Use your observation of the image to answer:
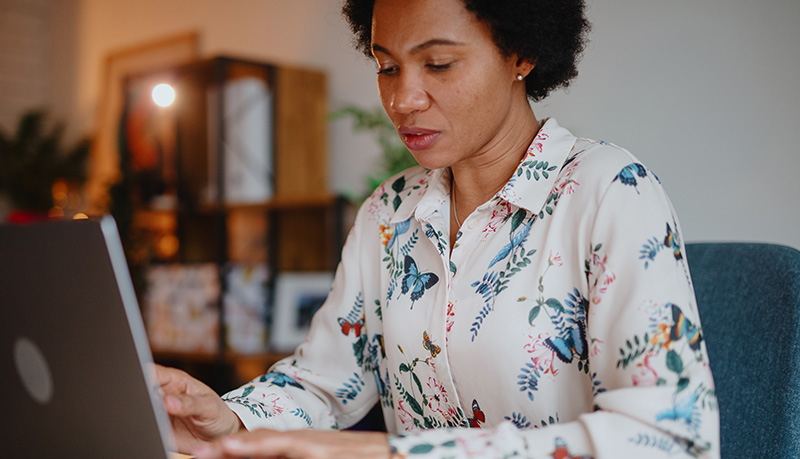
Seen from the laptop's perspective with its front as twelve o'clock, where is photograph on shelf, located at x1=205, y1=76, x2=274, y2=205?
The photograph on shelf is roughly at 11 o'clock from the laptop.

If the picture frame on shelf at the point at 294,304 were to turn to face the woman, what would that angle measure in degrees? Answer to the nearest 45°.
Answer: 0° — it already faces them

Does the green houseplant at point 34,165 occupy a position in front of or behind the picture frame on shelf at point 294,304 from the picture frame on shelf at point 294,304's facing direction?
behind

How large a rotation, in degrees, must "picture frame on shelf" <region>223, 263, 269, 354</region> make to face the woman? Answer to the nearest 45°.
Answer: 0° — it already faces them

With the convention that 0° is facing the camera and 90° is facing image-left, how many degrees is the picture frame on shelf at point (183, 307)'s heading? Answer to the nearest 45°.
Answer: approximately 0°

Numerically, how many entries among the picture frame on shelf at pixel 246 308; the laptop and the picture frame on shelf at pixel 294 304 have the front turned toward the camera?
2

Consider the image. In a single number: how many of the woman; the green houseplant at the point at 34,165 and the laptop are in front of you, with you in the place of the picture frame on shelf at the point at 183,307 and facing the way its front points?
2

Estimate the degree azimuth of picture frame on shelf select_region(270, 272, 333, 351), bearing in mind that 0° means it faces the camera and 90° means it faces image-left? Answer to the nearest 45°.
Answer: approximately 0°
